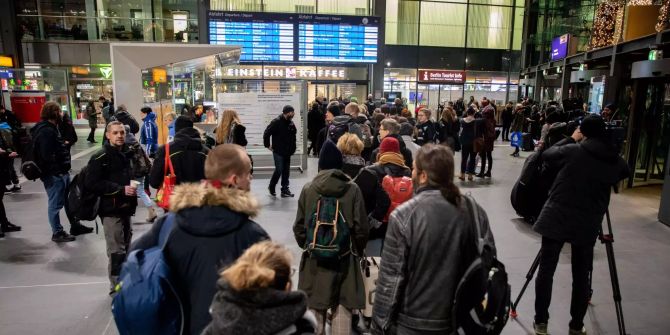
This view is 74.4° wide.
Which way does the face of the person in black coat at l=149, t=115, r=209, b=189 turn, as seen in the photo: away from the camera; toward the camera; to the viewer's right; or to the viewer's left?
away from the camera

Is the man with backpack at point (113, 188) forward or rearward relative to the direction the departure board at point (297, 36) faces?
forward

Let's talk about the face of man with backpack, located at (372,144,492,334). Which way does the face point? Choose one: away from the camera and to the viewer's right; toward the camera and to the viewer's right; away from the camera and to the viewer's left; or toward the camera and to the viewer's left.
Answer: away from the camera and to the viewer's left

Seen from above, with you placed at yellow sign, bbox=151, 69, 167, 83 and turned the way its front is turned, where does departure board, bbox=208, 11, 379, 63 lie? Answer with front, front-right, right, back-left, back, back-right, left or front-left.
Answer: back-left

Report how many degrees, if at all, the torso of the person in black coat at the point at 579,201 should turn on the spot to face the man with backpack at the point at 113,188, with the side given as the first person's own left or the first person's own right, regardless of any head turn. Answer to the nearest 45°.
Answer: approximately 45° to the first person's own left

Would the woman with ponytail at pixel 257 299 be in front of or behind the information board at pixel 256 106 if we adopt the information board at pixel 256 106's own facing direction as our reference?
in front

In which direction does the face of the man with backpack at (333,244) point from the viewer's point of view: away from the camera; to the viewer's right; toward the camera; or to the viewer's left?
away from the camera

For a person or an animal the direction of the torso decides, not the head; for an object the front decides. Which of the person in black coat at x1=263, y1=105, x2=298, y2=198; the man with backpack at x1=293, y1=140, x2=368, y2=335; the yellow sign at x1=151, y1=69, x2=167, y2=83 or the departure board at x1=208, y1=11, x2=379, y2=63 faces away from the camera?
the man with backpack

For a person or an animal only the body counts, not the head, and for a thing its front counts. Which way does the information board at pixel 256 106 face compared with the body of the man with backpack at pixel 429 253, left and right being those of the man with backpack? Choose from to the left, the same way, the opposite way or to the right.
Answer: the opposite way

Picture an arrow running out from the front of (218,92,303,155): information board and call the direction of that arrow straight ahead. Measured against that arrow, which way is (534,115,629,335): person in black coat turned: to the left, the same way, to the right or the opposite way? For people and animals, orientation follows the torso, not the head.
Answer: the opposite way

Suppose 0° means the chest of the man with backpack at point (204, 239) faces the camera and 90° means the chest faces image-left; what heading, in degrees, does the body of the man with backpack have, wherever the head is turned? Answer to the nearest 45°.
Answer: approximately 225°
